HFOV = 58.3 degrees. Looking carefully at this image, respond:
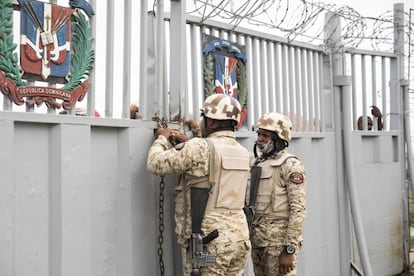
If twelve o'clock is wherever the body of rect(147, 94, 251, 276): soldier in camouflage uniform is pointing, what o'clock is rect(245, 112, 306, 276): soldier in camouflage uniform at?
rect(245, 112, 306, 276): soldier in camouflage uniform is roughly at 3 o'clock from rect(147, 94, 251, 276): soldier in camouflage uniform.

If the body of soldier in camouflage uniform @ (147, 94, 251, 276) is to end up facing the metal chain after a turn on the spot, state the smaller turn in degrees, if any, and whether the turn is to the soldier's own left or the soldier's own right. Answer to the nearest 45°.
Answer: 0° — they already face it

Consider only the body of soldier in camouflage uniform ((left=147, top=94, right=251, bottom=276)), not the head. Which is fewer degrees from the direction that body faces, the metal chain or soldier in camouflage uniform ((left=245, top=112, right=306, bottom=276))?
the metal chain

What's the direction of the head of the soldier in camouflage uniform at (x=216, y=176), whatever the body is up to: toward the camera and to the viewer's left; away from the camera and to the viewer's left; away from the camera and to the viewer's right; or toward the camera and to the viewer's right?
away from the camera and to the viewer's left

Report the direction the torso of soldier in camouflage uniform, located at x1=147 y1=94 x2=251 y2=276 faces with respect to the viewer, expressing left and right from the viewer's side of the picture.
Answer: facing away from the viewer and to the left of the viewer
